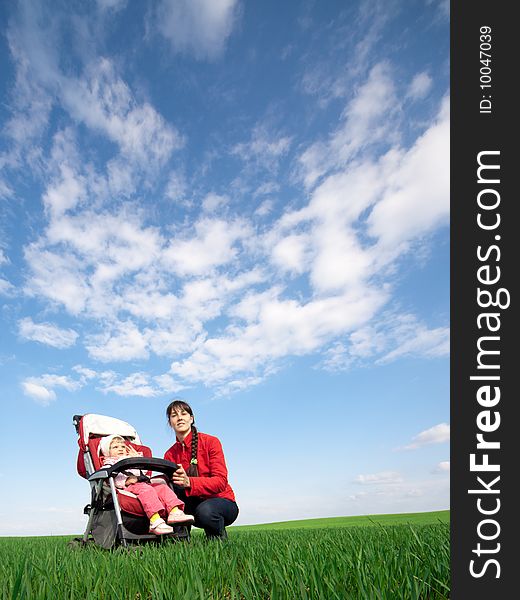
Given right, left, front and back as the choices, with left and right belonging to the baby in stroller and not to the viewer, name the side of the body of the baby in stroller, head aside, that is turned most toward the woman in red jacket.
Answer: left

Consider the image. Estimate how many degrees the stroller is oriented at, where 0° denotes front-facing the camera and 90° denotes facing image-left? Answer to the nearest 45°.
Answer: approximately 315°

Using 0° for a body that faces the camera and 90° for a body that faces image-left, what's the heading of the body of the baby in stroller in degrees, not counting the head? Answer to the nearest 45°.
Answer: approximately 315°

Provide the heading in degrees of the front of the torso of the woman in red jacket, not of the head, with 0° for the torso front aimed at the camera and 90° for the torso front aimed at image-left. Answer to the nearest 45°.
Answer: approximately 45°
